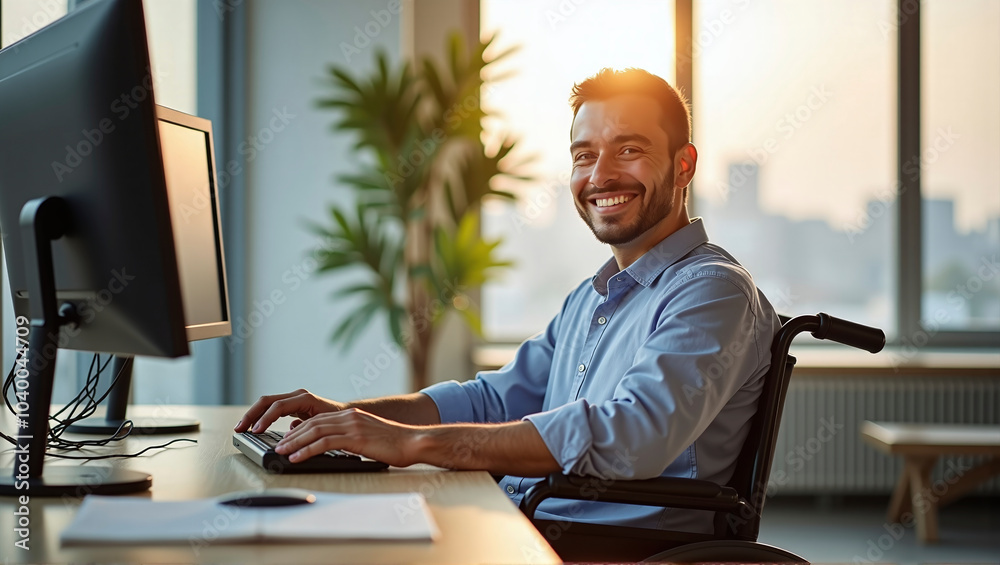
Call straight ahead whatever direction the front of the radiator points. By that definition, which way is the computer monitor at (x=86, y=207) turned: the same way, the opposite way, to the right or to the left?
the opposite way

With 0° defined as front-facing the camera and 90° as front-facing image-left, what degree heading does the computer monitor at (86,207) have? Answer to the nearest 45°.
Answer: approximately 225°

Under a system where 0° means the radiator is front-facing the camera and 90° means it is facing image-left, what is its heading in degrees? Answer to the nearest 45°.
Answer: approximately 0°

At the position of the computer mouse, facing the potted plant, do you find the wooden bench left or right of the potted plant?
right

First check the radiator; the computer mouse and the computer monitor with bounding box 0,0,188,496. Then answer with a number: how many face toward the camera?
1

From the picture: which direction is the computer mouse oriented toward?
to the viewer's left
